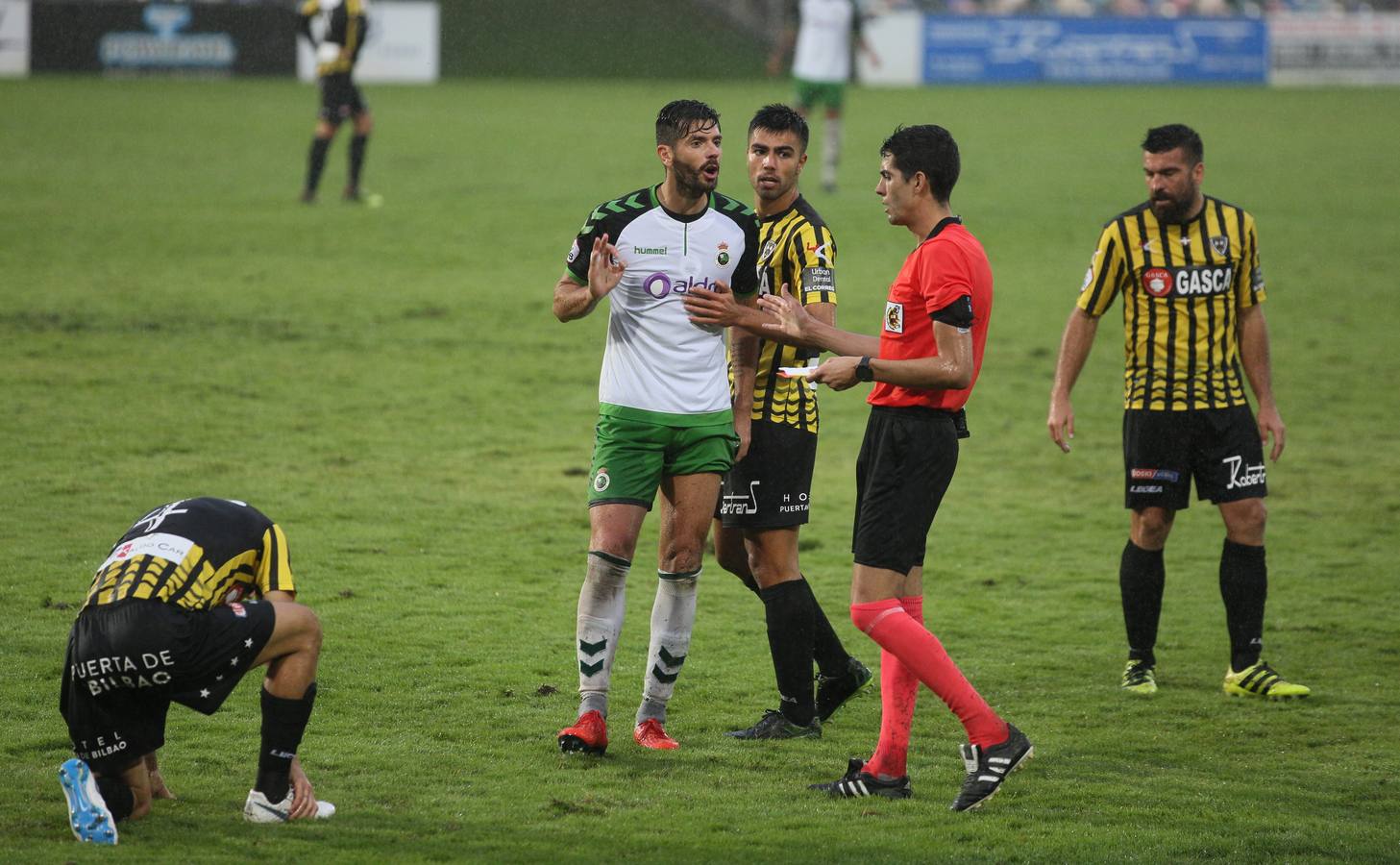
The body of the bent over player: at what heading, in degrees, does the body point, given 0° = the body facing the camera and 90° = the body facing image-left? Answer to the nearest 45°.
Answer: approximately 225°

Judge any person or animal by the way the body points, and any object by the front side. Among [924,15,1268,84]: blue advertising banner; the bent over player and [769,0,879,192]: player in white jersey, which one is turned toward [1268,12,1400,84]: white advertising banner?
the bent over player

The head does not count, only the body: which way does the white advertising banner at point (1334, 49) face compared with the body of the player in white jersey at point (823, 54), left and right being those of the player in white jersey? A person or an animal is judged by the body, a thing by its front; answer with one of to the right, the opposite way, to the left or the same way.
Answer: the same way

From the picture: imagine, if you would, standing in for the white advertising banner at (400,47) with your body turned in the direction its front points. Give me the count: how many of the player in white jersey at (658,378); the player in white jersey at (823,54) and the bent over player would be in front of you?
3

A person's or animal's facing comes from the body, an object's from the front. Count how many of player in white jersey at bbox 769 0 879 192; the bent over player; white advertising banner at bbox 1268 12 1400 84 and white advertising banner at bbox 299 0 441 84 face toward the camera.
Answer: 3

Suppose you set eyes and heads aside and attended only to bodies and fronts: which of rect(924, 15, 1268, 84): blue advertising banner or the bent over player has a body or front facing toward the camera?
the blue advertising banner

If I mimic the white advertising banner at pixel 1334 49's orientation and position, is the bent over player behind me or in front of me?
in front

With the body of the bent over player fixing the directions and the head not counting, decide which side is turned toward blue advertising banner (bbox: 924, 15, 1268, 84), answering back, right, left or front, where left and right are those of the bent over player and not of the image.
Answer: front

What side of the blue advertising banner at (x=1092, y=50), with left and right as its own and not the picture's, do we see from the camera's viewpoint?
front

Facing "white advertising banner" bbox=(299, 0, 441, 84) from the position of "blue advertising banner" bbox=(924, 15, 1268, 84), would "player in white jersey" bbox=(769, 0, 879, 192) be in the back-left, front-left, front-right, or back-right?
front-left

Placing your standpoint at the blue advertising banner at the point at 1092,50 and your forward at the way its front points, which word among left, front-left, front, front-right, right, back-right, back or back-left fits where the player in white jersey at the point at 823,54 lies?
front

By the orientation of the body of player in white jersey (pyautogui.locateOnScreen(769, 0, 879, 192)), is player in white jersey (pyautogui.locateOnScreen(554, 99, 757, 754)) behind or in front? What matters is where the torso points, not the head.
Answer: in front

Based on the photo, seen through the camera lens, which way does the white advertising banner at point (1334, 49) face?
facing the viewer

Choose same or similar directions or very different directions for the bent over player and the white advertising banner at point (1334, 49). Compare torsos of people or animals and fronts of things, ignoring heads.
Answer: very different directions

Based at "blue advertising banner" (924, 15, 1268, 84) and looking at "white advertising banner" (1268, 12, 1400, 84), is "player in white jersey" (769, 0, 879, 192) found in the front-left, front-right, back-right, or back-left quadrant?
back-right

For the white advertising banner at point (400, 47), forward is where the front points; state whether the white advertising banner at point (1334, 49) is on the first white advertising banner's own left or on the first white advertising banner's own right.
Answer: on the first white advertising banner's own left

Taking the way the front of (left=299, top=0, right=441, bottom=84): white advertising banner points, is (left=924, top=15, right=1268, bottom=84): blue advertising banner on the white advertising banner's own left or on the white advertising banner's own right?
on the white advertising banner's own left
